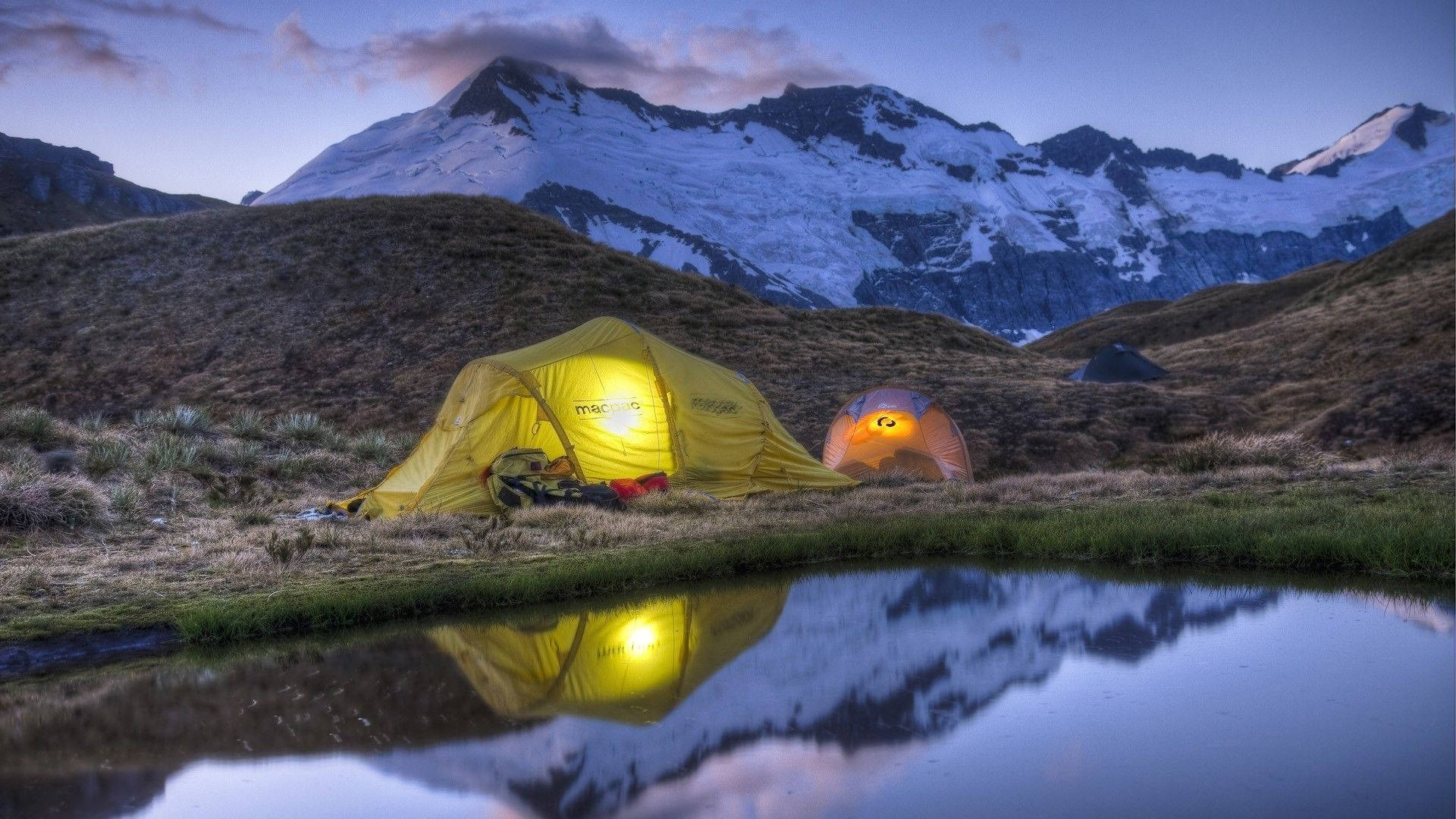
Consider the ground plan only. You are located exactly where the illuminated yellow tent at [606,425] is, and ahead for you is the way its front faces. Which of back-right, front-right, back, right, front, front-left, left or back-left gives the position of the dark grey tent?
back

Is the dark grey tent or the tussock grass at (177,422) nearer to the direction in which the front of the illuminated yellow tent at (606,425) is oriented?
the tussock grass

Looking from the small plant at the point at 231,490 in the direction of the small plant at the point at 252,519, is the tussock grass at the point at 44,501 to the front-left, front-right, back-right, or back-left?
front-right

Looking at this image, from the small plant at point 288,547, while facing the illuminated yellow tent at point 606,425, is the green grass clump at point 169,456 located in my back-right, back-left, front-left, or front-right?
front-left

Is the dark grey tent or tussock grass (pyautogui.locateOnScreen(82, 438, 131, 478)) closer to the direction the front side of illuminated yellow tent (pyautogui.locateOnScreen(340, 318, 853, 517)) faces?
the tussock grass

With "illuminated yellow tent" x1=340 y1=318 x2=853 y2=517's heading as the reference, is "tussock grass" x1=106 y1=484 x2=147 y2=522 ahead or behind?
ahead

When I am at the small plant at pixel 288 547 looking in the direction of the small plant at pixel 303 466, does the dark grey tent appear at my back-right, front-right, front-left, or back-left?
front-right

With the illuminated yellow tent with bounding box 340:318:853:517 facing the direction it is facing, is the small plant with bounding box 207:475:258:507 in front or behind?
in front

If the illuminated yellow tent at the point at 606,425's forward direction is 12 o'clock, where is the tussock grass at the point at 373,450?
The tussock grass is roughly at 3 o'clock from the illuminated yellow tent.

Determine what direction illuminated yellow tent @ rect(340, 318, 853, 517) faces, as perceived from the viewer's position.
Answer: facing the viewer and to the left of the viewer

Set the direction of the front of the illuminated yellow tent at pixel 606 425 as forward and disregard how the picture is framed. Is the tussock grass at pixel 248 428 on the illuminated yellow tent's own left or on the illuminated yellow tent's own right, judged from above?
on the illuminated yellow tent's own right
